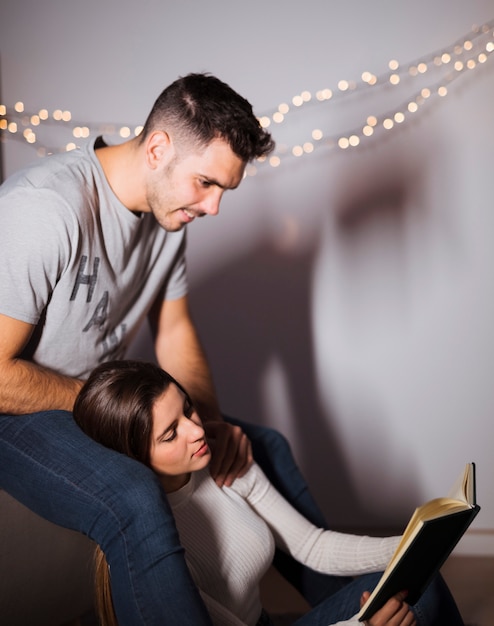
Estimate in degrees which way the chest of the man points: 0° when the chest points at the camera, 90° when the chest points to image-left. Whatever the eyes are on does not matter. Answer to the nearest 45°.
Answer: approximately 315°

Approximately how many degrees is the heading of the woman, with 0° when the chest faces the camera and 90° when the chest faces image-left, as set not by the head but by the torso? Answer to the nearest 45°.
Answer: approximately 315°

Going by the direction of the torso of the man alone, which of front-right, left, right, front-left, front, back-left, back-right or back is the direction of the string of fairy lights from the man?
left

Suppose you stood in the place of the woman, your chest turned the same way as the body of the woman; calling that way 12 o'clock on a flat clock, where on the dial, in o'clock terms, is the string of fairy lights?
The string of fairy lights is roughly at 8 o'clock from the woman.
